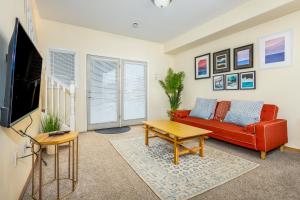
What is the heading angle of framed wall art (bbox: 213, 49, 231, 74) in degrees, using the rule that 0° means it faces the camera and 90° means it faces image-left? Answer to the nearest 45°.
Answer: approximately 45°

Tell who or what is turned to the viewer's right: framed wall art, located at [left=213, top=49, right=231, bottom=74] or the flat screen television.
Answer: the flat screen television

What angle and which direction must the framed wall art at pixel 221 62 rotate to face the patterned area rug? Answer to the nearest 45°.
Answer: approximately 45° to its left

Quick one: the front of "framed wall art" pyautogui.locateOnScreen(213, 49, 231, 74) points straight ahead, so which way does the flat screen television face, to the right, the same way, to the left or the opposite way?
the opposite way

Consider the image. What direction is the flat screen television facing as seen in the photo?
to the viewer's right

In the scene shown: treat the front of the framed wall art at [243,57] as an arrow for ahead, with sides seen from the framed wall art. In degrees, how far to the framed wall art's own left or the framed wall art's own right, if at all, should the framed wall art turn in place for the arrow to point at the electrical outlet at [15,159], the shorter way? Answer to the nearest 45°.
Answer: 0° — it already faces it
